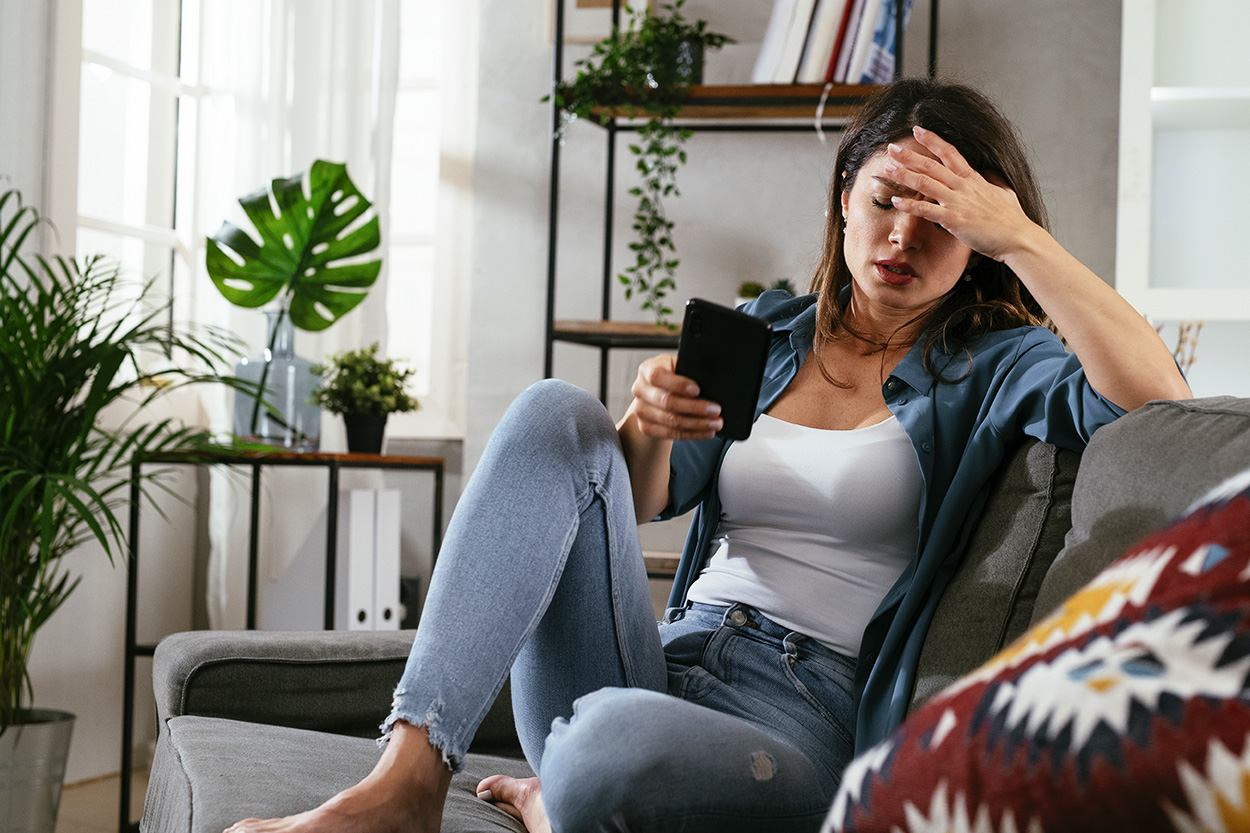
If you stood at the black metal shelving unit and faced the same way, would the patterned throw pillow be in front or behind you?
in front

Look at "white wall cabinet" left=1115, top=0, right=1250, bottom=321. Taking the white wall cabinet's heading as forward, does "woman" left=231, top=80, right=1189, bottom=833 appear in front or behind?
in front

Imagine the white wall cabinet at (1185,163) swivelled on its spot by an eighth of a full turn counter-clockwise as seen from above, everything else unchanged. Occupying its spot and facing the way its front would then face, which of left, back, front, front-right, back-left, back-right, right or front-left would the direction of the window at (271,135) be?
back-right

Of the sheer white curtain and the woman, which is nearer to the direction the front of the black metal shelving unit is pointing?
the woman

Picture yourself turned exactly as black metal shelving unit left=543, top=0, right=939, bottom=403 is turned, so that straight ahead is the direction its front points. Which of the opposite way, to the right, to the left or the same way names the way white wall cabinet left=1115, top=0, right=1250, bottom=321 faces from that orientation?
the same way

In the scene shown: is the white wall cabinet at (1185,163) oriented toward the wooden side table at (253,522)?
no

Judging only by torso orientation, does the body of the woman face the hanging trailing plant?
no

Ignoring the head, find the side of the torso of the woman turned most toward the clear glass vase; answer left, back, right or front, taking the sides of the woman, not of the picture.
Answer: right

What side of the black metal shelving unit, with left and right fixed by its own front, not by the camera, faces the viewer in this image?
front

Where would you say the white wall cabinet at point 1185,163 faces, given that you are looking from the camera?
facing the viewer

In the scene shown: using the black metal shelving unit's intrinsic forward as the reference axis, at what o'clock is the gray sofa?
The gray sofa is roughly at 12 o'clock from the black metal shelving unit.

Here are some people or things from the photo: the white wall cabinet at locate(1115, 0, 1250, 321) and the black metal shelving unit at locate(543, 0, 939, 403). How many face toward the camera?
2

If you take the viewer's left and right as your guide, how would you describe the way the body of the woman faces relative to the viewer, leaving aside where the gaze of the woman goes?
facing the viewer and to the left of the viewer

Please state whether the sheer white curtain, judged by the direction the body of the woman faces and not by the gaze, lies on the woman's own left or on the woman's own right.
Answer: on the woman's own right
